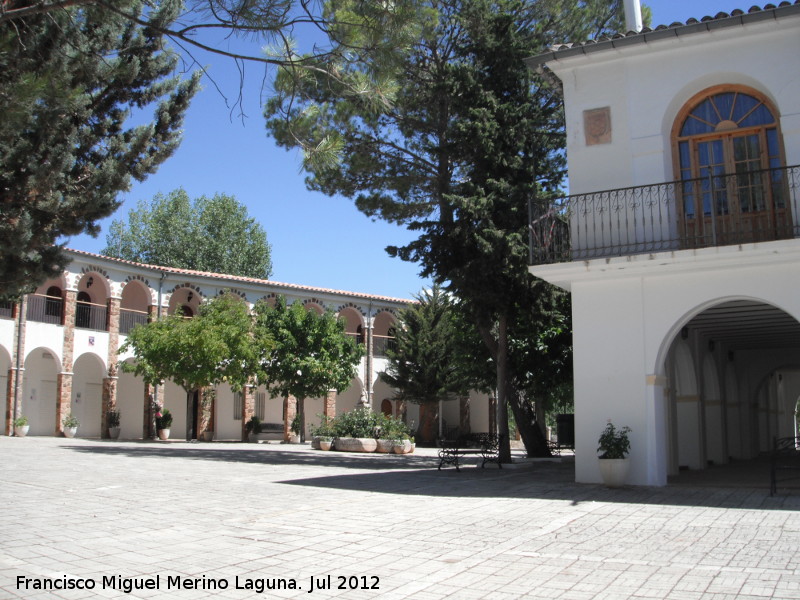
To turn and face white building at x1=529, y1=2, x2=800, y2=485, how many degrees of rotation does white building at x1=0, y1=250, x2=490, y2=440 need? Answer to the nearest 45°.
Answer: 0° — it already faces it

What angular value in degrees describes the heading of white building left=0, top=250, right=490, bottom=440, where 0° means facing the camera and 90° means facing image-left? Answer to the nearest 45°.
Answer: approximately 315°

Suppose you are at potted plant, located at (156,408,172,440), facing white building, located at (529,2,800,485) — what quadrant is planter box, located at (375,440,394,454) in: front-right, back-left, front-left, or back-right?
front-left

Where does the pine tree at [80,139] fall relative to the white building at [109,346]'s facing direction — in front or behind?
in front

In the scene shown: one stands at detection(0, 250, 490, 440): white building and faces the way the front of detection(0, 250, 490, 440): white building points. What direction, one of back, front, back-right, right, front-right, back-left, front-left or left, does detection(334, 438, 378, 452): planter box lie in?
front

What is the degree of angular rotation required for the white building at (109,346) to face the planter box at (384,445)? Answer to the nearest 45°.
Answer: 0° — it already faces it

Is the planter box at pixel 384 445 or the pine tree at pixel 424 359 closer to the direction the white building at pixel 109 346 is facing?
the planter box

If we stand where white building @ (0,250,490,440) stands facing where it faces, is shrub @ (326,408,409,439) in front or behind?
in front
